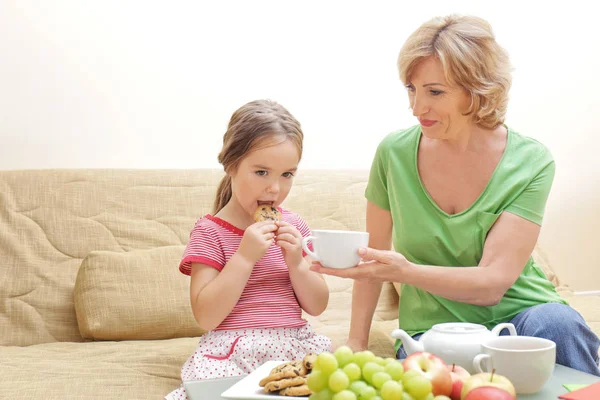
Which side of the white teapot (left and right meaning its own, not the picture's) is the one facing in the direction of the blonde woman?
right

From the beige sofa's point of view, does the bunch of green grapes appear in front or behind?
in front

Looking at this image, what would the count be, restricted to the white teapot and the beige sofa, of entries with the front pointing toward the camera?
1

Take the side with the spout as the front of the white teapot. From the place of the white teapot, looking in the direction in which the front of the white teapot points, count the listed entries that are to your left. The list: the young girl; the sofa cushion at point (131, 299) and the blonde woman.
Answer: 0

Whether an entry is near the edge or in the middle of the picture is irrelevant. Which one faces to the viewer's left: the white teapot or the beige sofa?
the white teapot

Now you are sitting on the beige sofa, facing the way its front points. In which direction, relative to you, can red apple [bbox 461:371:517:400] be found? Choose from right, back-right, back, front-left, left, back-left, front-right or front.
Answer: front-left

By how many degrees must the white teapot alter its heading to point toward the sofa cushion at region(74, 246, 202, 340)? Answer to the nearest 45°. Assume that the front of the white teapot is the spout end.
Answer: approximately 45° to its right

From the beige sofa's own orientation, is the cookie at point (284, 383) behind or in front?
in front

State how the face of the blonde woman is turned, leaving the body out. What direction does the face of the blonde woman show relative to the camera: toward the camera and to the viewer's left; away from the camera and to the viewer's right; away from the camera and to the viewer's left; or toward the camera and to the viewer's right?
toward the camera and to the viewer's left

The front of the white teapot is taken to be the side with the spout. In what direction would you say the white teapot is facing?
to the viewer's left

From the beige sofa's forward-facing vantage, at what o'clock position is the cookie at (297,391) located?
The cookie is roughly at 11 o'clock from the beige sofa.

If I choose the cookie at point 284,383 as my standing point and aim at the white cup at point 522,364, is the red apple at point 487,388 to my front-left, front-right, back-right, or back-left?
front-right

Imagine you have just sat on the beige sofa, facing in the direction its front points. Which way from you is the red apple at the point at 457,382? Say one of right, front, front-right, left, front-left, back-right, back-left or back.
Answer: front-left

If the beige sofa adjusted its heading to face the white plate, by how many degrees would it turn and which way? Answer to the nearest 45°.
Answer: approximately 45° to its left

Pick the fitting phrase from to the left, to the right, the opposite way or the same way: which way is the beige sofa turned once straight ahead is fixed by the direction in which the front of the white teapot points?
to the left

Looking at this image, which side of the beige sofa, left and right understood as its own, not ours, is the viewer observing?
front
